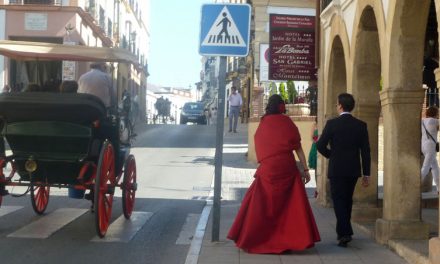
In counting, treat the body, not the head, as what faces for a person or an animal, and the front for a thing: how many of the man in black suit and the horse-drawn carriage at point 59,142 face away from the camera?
2

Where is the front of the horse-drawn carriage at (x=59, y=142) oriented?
away from the camera

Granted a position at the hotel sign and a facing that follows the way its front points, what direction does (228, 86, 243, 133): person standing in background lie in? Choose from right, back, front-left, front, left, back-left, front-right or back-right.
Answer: back

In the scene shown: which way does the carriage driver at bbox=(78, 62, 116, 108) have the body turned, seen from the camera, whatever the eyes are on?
away from the camera

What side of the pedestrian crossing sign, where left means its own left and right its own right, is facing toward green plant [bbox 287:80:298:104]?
back

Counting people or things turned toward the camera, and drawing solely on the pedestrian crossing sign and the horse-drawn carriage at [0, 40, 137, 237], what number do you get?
1

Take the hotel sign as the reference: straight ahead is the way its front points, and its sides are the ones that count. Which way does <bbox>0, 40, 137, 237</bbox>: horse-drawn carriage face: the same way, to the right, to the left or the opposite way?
the opposite way

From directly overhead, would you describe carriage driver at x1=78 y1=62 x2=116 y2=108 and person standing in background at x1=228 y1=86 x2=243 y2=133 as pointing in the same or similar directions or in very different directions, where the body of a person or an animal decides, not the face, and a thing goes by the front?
very different directions

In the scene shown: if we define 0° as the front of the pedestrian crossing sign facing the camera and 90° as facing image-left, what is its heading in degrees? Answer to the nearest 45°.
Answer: approximately 0°

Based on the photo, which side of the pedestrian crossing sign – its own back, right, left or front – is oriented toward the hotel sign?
back

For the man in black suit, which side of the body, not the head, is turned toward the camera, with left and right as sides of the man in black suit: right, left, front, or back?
back

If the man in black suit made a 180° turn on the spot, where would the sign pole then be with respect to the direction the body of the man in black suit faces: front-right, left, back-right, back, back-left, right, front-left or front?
right
